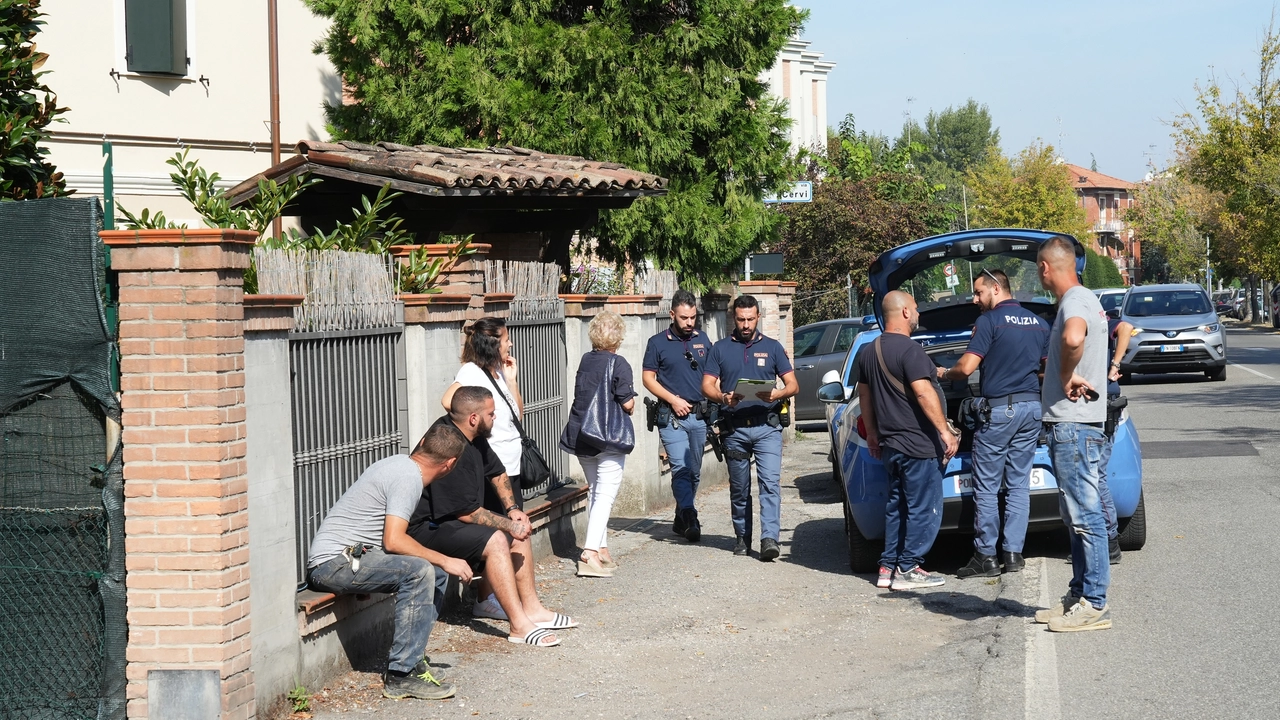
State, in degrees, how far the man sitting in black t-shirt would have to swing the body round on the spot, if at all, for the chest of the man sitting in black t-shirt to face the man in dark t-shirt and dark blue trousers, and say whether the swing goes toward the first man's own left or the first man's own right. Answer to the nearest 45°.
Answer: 0° — they already face them

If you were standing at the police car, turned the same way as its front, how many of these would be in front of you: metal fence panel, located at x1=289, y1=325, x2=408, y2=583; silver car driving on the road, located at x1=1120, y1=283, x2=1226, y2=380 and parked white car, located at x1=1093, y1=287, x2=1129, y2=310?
2

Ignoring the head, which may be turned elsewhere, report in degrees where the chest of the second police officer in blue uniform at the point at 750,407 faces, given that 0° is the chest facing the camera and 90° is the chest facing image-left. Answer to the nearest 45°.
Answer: approximately 0°

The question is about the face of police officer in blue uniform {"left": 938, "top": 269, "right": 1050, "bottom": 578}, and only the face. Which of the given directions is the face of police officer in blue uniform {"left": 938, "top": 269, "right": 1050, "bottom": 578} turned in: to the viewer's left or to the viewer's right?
to the viewer's left

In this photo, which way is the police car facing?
away from the camera

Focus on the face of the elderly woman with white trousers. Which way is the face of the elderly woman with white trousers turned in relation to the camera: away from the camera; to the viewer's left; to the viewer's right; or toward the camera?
away from the camera

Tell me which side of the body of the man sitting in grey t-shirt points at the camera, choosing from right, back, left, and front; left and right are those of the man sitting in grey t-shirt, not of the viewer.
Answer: right

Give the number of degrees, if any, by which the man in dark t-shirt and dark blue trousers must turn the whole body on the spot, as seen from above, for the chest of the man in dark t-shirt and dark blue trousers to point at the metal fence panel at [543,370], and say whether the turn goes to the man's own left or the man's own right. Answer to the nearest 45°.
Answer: approximately 90° to the man's own left

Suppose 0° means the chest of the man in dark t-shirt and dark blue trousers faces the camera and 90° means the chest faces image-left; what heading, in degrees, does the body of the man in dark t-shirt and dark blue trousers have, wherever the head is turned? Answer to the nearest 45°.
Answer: approximately 225°

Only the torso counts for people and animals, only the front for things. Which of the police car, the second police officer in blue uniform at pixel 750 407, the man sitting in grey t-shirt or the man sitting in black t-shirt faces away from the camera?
the police car

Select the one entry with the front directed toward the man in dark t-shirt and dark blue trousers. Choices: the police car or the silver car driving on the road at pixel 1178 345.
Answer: the silver car driving on the road

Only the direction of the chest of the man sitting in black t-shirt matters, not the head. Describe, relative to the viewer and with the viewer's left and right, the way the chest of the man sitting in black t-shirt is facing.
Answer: facing to the right of the viewer

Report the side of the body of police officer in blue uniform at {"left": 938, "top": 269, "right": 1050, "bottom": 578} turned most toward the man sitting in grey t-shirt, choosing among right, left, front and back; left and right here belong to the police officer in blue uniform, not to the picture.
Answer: left

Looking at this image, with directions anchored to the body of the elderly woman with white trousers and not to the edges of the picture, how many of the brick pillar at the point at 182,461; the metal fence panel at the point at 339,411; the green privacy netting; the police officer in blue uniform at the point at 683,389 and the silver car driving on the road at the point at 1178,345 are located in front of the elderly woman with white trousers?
2
